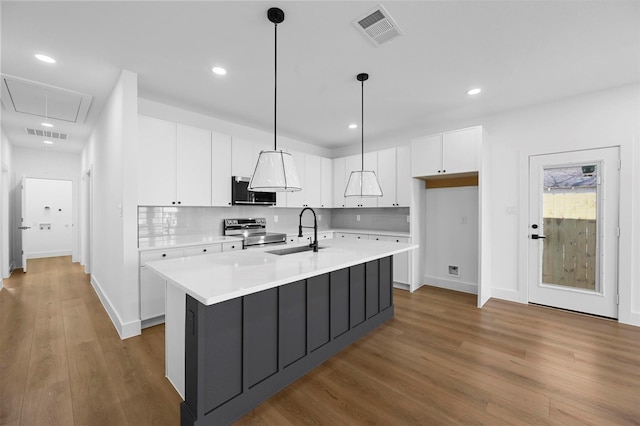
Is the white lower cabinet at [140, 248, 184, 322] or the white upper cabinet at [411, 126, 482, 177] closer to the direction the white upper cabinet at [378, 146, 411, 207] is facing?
the white lower cabinet

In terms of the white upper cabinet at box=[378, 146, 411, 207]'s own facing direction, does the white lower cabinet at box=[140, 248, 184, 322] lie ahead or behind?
ahead

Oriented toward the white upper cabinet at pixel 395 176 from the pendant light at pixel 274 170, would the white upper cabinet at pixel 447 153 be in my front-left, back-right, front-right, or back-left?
front-right

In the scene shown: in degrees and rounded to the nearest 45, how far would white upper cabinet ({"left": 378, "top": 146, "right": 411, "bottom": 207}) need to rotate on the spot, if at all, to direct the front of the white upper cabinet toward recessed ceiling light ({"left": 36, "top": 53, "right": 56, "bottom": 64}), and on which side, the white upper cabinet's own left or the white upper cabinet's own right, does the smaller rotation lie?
0° — it already faces it

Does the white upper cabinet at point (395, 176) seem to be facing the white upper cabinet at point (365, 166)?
no

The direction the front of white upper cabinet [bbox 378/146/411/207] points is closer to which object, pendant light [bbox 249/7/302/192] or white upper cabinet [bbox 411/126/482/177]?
the pendant light

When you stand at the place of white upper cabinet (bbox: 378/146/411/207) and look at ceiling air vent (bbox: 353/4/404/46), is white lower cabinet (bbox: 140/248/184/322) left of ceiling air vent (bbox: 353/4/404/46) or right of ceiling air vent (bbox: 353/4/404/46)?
right

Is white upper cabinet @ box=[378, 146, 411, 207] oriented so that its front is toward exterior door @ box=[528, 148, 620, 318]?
no

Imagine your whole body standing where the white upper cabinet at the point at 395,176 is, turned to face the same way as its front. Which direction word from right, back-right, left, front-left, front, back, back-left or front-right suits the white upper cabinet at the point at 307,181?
front-right

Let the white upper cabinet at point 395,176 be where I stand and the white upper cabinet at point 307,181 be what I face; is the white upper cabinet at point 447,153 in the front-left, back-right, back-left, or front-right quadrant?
back-left

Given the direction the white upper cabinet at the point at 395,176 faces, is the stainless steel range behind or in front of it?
in front

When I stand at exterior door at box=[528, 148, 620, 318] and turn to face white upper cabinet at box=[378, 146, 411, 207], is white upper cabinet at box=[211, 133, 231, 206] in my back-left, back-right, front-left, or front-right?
front-left

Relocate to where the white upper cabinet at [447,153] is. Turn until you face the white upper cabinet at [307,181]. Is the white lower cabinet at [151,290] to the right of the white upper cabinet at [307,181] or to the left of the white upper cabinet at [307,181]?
left
